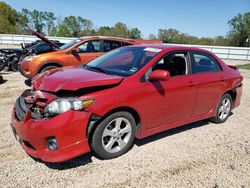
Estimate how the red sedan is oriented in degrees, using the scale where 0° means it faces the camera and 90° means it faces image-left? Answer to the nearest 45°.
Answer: approximately 45°

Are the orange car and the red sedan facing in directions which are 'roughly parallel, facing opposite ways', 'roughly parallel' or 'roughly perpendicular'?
roughly parallel

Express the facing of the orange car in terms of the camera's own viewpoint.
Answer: facing the viewer and to the left of the viewer

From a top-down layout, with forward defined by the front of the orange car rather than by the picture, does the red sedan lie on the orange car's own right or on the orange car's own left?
on the orange car's own left

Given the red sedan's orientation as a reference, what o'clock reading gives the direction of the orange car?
The orange car is roughly at 4 o'clock from the red sedan.

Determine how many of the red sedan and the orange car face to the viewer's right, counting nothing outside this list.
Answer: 0
